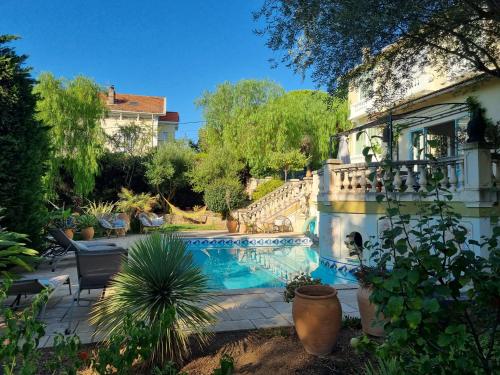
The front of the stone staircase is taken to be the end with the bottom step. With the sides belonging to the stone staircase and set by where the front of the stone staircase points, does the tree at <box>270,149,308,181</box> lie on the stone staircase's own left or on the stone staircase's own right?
on the stone staircase's own right

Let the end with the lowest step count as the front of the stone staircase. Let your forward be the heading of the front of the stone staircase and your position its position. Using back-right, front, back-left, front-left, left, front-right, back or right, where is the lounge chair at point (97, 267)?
left

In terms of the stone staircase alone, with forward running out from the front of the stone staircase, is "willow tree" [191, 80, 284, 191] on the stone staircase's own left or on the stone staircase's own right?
on the stone staircase's own right

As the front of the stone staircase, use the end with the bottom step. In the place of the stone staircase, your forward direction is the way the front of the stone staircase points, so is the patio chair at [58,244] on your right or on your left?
on your left

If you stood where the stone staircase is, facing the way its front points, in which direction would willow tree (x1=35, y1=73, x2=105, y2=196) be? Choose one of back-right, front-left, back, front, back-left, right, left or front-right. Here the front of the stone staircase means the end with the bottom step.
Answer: front

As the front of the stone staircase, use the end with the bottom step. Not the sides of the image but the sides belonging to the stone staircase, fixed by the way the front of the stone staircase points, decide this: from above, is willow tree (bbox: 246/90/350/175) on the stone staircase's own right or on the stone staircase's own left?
on the stone staircase's own right

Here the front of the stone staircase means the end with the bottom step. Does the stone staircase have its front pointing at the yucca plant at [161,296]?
no

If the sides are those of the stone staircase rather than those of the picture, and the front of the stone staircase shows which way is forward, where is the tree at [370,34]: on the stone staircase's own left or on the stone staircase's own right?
on the stone staircase's own left

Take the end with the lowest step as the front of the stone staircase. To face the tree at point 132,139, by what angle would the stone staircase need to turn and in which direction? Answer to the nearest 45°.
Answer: approximately 45° to its right

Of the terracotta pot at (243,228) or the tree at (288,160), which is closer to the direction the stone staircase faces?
the terracotta pot

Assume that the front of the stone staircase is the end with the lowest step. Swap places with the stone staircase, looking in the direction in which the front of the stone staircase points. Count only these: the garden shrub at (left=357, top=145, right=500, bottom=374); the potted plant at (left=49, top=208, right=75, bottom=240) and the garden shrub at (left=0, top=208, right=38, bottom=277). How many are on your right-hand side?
0

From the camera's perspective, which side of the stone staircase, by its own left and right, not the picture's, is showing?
left

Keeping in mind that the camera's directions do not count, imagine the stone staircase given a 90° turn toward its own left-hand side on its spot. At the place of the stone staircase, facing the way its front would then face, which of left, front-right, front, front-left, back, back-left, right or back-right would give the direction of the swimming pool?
front

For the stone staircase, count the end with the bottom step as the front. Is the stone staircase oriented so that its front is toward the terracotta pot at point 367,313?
no
